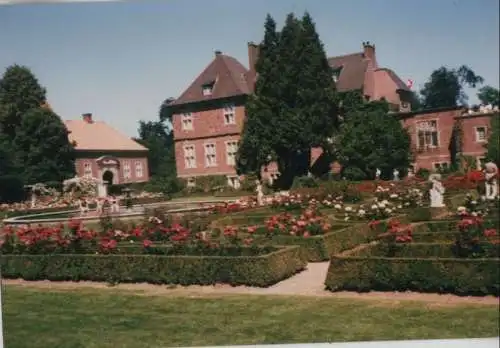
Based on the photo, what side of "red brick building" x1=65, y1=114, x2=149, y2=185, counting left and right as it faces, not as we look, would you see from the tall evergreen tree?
left

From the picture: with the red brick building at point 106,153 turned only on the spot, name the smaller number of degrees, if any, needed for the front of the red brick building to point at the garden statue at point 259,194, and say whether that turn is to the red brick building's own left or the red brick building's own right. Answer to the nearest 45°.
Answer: approximately 90° to the red brick building's own left

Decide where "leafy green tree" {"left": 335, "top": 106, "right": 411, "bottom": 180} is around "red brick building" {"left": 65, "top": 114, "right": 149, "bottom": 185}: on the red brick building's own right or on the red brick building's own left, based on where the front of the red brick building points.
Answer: on the red brick building's own left

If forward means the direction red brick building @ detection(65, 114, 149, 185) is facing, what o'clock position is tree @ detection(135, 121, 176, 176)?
The tree is roughly at 9 o'clock from the red brick building.

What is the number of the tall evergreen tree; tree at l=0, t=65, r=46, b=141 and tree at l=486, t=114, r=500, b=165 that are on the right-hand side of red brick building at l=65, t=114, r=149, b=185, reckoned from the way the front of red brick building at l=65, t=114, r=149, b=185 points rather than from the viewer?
1

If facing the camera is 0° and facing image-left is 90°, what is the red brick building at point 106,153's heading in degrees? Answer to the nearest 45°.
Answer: approximately 0°

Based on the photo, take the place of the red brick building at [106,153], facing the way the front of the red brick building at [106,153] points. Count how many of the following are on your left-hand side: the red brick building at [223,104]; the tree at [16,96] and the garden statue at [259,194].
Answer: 2

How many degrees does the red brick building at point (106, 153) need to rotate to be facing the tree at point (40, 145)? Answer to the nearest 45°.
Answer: approximately 90° to its right
